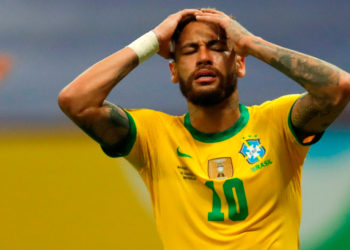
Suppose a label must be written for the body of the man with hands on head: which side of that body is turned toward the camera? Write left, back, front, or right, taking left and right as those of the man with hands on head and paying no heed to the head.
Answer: front

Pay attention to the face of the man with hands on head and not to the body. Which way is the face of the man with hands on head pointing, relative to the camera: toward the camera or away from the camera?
toward the camera
